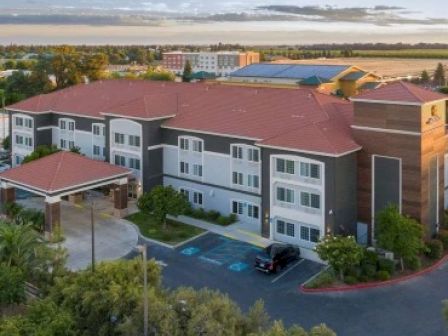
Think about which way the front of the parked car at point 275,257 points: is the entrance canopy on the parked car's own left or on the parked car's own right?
on the parked car's own left

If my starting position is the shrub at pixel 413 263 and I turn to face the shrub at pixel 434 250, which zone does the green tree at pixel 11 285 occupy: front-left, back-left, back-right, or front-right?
back-left

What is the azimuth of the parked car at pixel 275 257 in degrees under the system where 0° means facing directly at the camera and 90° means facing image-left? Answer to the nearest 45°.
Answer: approximately 225°

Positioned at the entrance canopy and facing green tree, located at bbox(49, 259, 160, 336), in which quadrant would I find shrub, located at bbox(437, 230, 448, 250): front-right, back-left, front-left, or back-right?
front-left

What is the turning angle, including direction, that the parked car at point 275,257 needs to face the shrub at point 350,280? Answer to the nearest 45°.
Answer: approximately 90° to its right

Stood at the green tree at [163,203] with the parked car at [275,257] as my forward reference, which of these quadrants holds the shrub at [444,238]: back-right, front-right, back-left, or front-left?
front-left
